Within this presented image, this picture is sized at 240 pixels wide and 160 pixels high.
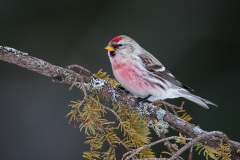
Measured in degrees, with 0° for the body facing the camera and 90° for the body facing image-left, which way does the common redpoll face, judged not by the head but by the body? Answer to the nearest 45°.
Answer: approximately 90°
